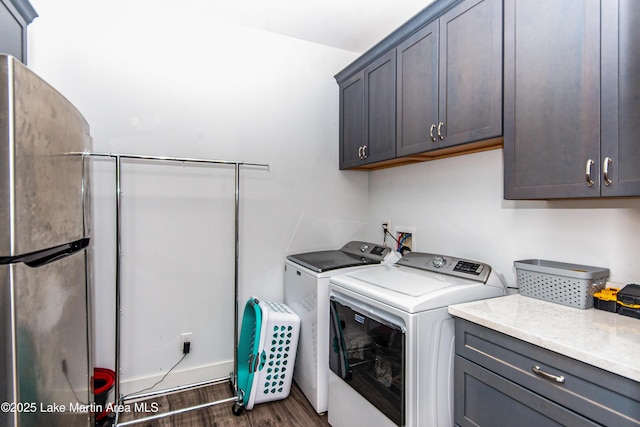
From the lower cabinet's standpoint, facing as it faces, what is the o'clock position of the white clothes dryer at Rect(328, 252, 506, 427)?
The white clothes dryer is roughly at 2 o'clock from the lower cabinet.

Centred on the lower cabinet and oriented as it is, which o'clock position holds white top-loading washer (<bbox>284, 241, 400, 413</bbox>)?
The white top-loading washer is roughly at 2 o'clock from the lower cabinet.

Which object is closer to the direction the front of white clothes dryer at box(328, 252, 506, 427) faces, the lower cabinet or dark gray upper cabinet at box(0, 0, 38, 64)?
the dark gray upper cabinet

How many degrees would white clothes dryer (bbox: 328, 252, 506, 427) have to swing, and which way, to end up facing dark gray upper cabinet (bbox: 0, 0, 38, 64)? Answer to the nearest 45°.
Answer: approximately 45° to its right

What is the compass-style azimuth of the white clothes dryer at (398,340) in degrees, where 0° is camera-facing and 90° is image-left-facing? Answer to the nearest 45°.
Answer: approximately 45°

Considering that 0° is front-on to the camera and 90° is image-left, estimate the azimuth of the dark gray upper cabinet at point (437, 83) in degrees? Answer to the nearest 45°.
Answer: approximately 45°

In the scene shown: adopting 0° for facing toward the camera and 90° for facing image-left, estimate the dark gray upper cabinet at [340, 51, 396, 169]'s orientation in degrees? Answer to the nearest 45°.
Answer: approximately 45°
